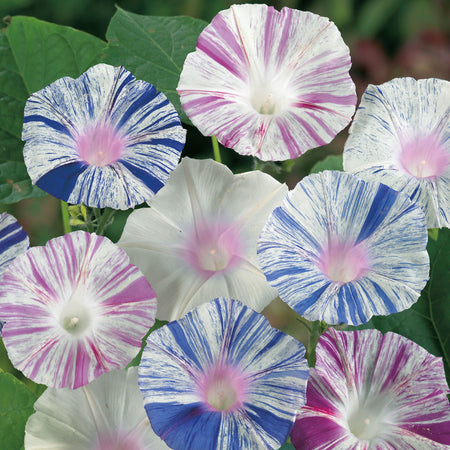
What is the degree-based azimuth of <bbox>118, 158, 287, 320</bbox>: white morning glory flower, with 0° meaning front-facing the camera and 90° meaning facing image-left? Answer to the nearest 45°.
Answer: approximately 0°
